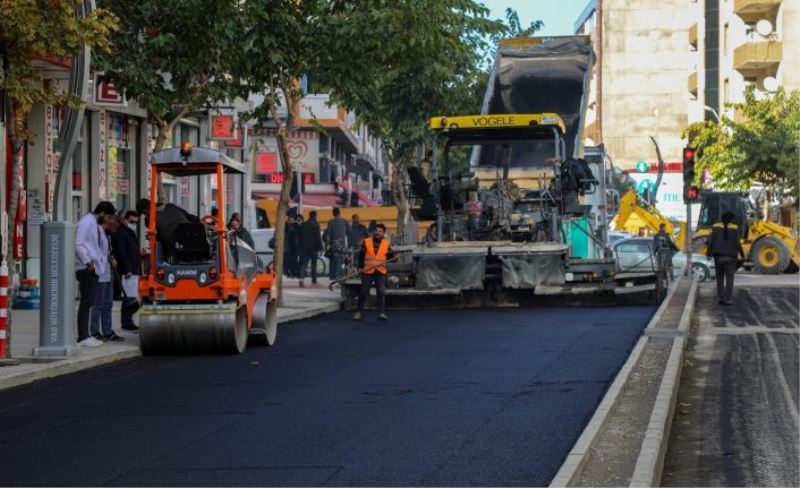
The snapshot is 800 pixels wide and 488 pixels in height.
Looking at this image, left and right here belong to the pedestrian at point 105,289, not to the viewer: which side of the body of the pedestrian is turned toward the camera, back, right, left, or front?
right

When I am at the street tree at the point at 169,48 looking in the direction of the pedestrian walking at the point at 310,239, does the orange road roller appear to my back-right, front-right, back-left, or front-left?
back-right

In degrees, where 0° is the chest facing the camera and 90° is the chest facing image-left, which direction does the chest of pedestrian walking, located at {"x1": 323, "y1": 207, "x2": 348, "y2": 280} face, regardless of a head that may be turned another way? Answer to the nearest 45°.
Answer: approximately 180°

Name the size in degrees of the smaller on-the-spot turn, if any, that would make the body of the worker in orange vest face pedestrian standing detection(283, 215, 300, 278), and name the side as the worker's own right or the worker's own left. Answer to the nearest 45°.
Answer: approximately 180°

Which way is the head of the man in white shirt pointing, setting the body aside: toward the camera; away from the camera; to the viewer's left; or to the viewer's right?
to the viewer's right

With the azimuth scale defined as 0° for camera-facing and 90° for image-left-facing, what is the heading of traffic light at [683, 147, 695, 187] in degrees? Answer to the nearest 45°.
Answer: approximately 0°

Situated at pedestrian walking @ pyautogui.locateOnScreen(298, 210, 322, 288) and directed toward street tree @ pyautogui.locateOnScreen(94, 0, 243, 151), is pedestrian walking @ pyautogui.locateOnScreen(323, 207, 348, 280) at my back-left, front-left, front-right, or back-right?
back-left
